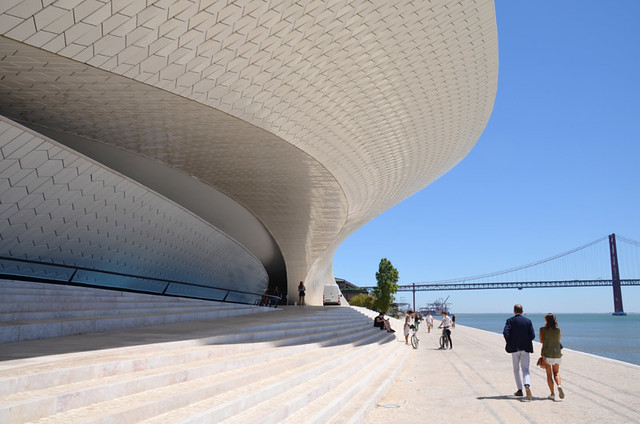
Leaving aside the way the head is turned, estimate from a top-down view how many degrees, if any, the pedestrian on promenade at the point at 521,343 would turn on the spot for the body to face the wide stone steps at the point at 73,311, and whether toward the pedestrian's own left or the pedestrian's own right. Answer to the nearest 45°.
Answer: approximately 90° to the pedestrian's own left

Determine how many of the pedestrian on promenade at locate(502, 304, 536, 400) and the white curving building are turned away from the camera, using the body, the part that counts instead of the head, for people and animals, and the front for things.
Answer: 1

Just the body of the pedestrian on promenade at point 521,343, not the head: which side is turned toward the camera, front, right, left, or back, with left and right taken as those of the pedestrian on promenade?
back

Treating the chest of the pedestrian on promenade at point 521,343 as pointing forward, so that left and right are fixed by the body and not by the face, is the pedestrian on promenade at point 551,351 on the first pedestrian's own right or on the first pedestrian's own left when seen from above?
on the first pedestrian's own right

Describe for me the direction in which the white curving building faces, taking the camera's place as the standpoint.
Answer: facing the viewer and to the right of the viewer

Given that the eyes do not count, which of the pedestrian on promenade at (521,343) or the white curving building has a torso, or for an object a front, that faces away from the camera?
the pedestrian on promenade
